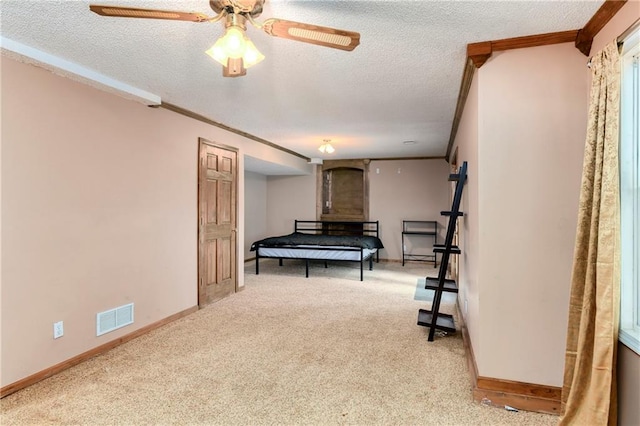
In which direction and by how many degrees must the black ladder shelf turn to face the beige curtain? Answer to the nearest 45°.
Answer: approximately 135° to its left

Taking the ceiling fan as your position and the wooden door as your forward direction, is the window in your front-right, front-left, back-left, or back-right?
back-right

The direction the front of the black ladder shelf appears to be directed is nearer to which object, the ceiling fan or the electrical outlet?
the electrical outlet

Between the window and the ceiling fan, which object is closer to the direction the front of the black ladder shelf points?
the ceiling fan

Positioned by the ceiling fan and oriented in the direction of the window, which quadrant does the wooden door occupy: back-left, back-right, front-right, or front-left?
back-left

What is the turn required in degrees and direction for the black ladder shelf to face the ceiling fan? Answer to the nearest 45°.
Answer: approximately 45° to its left

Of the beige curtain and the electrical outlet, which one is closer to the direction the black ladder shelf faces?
the electrical outlet

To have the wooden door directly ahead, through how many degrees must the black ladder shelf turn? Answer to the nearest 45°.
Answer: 0° — it already faces it

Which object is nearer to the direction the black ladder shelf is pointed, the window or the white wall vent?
the white wall vent

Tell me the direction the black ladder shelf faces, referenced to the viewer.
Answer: facing to the left of the viewer
